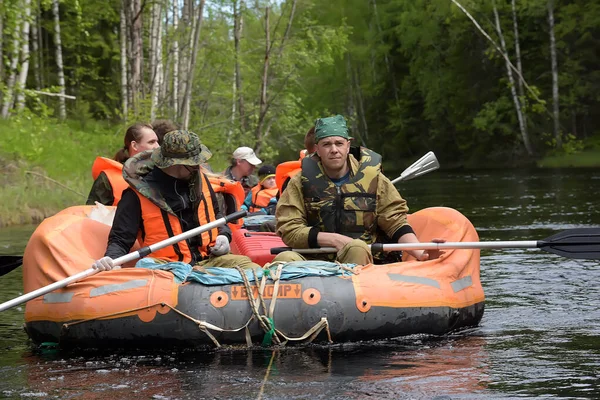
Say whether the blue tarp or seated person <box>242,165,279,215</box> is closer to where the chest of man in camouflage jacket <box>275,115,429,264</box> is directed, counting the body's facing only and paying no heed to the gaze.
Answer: the blue tarp

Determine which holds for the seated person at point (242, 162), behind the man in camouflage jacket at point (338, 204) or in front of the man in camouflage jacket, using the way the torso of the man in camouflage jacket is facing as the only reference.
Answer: behind

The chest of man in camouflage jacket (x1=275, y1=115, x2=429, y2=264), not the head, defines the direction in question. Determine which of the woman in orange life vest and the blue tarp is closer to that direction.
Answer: the blue tarp

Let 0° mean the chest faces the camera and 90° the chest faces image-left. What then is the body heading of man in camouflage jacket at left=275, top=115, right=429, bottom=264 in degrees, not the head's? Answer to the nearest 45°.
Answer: approximately 0°

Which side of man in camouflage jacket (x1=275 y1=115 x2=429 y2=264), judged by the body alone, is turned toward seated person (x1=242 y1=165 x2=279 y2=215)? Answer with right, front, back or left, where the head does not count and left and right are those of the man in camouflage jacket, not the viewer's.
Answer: back

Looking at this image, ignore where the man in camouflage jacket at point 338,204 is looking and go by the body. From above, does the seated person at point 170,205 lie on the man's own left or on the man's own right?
on the man's own right
